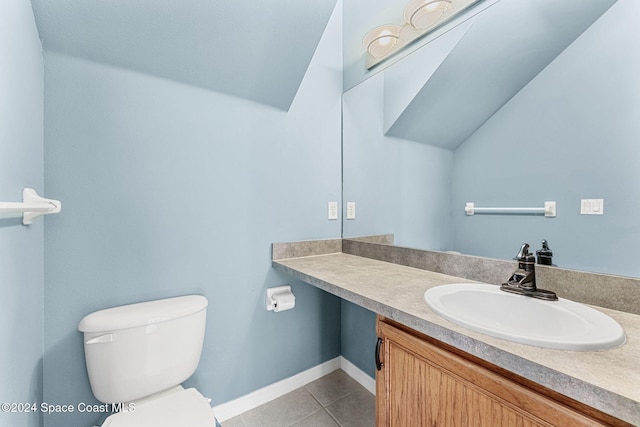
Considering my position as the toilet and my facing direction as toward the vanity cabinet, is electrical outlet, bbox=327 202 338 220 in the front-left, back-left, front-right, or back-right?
front-left

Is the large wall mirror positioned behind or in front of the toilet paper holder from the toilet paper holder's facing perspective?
in front

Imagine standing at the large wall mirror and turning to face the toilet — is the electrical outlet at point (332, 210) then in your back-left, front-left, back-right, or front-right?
front-right

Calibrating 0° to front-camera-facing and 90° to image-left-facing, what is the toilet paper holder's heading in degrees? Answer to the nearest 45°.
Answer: approximately 315°

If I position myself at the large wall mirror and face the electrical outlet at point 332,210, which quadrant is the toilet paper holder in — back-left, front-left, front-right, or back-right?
front-left

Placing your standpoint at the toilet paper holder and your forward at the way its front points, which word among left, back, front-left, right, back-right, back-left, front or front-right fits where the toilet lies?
right

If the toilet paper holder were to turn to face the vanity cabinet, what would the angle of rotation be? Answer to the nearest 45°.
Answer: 0° — it already faces it
